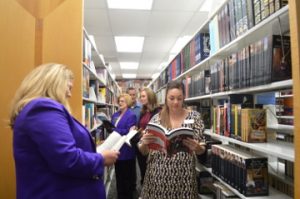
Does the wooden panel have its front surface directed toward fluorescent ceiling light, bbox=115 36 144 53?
no

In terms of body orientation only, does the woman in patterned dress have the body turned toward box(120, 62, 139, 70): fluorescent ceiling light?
no

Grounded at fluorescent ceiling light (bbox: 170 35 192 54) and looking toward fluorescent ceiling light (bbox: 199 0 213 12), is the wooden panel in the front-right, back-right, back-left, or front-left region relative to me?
front-right

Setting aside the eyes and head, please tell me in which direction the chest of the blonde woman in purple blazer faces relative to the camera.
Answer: to the viewer's right

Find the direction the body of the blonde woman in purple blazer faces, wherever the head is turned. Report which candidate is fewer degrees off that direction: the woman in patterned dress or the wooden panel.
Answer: the woman in patterned dress

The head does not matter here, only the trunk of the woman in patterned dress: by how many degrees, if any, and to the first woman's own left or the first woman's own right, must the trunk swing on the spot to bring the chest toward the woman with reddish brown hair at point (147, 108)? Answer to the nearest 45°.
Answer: approximately 180°

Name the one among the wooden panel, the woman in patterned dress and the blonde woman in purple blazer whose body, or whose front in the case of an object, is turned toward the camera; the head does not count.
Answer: the woman in patterned dress

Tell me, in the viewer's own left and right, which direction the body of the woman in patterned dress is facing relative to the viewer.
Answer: facing the viewer

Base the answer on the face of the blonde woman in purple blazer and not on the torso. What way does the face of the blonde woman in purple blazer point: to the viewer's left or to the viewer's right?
to the viewer's right

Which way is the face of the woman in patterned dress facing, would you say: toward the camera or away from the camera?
toward the camera

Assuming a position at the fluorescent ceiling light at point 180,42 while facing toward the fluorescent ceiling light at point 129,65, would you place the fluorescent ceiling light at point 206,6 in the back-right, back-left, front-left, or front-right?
back-left

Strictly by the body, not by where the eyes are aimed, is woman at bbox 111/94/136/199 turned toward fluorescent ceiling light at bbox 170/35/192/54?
no

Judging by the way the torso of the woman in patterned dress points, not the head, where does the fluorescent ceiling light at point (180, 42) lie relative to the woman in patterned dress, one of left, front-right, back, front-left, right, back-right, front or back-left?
back
